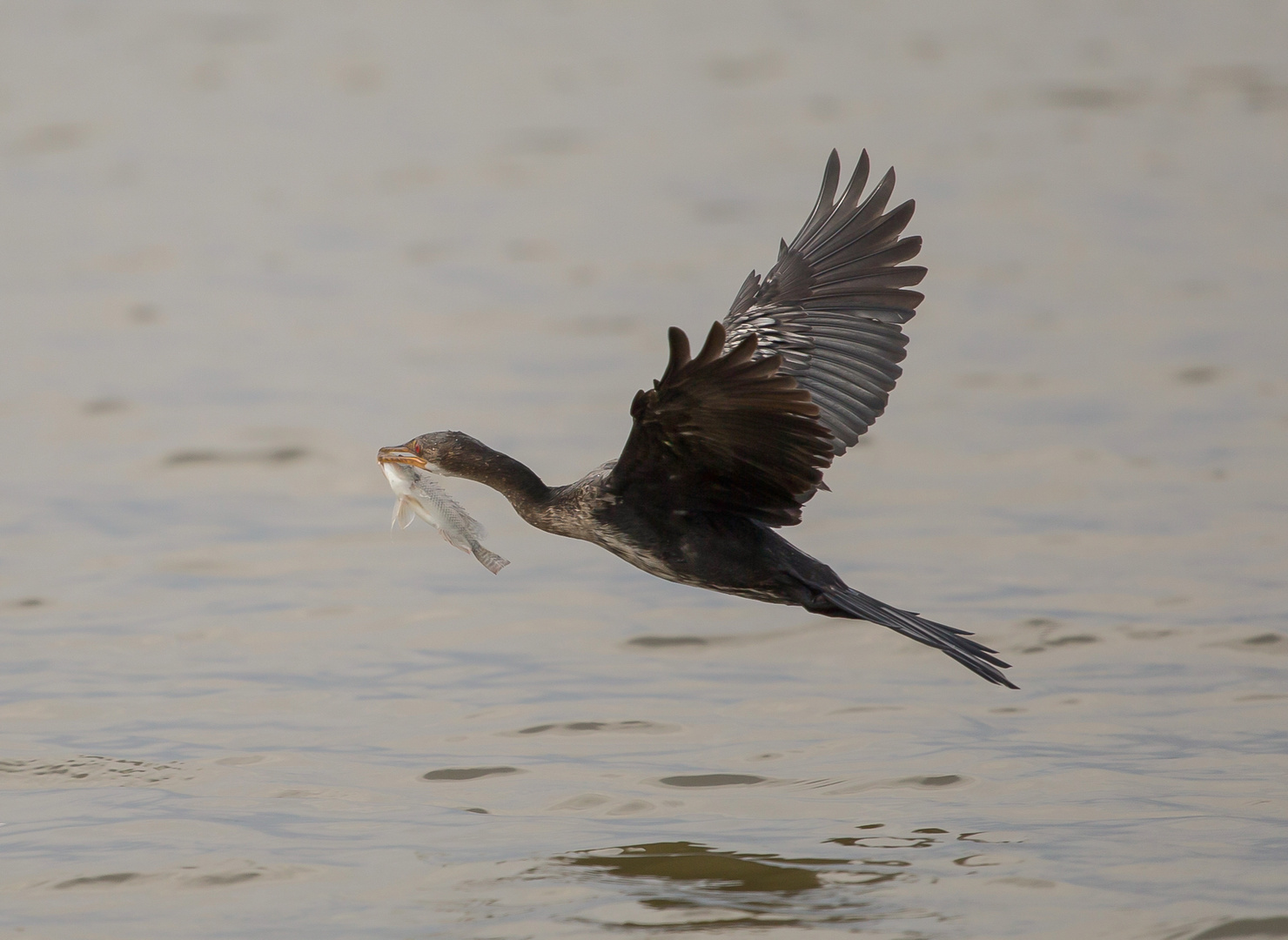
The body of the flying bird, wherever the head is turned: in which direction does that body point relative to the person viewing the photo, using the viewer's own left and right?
facing to the left of the viewer
